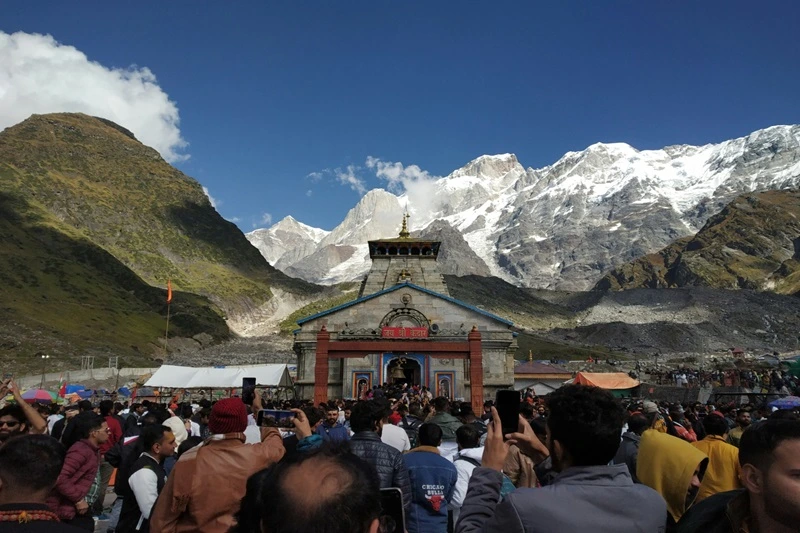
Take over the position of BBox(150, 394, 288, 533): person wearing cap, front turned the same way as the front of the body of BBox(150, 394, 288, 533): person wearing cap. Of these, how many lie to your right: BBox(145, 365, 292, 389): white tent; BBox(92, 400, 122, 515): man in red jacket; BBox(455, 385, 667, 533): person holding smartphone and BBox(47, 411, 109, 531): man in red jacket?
1

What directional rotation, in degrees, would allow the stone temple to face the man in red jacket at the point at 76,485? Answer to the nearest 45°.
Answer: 0° — it already faces them

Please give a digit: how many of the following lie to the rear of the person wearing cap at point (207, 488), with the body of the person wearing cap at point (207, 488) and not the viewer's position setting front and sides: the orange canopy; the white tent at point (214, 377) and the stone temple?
0

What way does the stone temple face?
toward the camera

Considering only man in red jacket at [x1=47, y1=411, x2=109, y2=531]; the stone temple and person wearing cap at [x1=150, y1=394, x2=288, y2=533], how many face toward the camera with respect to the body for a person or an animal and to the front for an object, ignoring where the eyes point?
1

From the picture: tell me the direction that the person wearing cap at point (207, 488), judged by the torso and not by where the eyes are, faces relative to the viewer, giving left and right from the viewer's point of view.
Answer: facing away from the viewer and to the right of the viewer

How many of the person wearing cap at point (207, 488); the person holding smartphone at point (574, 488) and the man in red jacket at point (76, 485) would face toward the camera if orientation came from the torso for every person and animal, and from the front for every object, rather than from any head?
0

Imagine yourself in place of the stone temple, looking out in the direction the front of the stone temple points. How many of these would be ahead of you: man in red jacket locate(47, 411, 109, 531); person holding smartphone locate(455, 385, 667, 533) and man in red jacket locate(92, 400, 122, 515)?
3

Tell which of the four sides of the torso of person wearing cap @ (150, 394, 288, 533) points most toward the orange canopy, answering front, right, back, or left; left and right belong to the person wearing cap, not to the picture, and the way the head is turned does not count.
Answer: front

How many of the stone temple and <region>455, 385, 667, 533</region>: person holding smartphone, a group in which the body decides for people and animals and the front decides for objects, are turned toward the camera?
1

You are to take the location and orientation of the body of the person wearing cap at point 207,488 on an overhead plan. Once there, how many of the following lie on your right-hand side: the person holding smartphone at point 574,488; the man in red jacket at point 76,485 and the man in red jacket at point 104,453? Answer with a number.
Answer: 1

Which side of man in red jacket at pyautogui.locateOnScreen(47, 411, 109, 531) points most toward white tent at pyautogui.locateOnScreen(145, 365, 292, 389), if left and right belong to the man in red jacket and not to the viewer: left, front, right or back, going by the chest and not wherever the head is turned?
left

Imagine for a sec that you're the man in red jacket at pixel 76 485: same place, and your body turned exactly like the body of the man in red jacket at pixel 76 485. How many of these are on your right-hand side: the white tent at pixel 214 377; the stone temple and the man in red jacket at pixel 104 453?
0

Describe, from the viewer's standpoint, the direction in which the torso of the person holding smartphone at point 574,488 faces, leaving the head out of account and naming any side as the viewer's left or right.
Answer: facing away from the viewer and to the left of the viewer

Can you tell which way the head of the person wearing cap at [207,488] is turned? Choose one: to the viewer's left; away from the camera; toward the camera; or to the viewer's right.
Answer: away from the camera

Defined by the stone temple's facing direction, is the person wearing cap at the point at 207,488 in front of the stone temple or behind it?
in front

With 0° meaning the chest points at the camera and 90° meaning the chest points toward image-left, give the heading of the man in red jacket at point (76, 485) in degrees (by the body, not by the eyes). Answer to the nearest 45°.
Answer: approximately 270°

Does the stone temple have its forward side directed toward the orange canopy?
no

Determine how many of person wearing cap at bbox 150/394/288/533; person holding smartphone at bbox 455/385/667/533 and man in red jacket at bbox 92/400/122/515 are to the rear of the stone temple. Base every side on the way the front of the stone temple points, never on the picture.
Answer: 0
